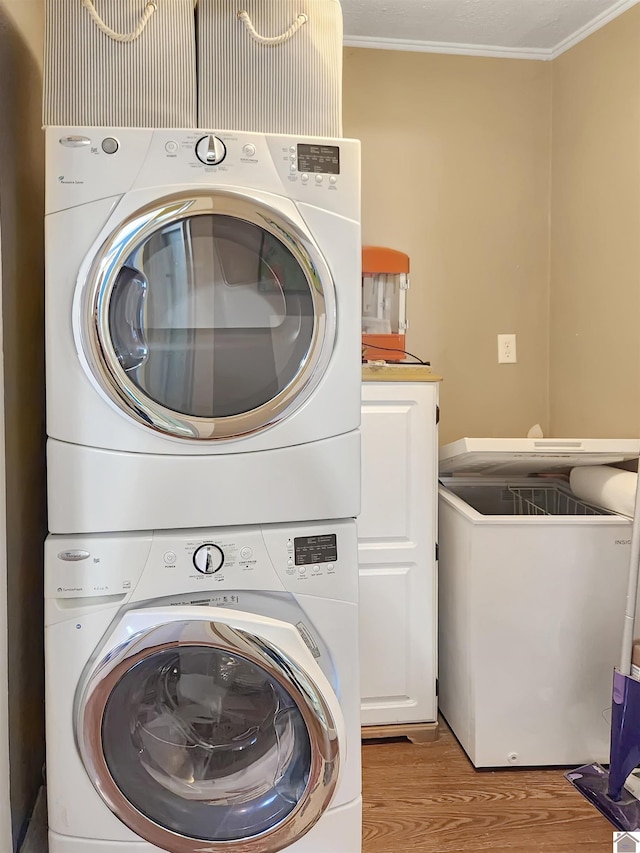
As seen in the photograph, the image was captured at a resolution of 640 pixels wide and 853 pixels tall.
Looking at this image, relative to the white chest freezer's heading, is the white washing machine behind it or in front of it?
in front

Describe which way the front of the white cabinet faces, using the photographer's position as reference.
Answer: facing the viewer

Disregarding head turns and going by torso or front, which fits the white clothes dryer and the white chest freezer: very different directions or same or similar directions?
same or similar directions

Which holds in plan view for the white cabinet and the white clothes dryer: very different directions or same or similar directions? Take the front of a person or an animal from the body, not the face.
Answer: same or similar directions

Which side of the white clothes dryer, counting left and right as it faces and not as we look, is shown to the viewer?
front

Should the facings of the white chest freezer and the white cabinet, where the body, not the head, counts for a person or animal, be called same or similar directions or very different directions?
same or similar directions

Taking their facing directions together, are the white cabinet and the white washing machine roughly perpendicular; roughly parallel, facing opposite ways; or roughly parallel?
roughly parallel

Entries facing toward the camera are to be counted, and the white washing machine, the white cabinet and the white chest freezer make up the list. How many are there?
3

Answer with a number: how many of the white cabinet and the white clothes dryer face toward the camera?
2

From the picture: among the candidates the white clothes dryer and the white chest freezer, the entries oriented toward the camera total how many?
2

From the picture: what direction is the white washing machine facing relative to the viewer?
toward the camera
